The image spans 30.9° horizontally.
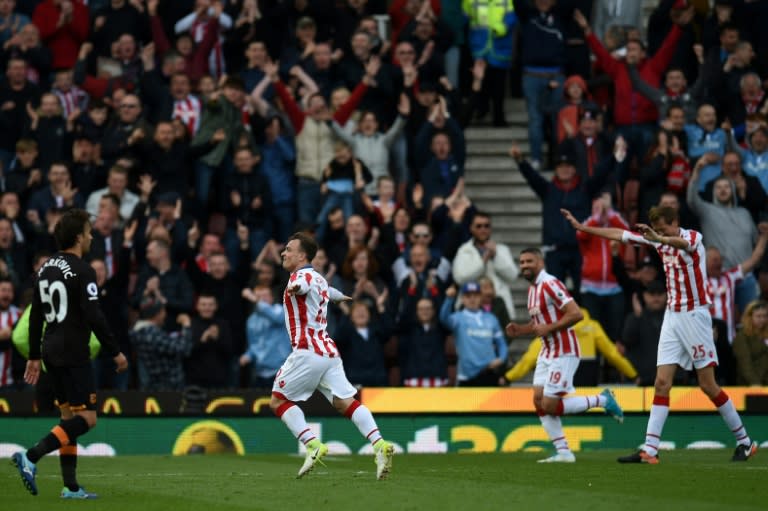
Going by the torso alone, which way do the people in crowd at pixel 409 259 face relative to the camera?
toward the camera

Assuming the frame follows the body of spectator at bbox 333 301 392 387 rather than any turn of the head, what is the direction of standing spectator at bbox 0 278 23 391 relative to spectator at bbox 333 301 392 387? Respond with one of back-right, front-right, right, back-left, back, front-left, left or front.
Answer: right

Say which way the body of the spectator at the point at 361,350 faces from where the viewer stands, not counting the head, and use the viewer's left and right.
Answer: facing the viewer

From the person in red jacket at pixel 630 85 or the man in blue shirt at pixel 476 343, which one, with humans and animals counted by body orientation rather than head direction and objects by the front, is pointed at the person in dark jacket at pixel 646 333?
the person in red jacket

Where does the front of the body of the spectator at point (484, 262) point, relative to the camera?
toward the camera

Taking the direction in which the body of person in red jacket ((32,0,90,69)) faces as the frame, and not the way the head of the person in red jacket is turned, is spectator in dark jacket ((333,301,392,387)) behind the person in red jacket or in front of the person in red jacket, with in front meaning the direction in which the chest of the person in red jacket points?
in front

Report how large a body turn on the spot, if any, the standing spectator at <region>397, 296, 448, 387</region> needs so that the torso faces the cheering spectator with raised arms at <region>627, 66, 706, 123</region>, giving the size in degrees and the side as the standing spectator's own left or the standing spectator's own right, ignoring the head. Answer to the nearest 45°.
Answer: approximately 135° to the standing spectator's own left

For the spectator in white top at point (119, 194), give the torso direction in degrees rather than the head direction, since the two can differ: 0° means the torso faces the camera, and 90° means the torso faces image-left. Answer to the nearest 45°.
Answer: approximately 0°

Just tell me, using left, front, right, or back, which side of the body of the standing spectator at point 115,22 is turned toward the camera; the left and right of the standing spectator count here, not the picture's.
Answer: front

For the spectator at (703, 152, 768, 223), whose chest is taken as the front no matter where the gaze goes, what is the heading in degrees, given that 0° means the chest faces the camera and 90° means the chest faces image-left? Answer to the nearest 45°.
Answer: approximately 0°

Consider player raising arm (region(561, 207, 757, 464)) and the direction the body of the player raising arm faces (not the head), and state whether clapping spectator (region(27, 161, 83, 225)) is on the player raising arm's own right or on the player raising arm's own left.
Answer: on the player raising arm's own right
